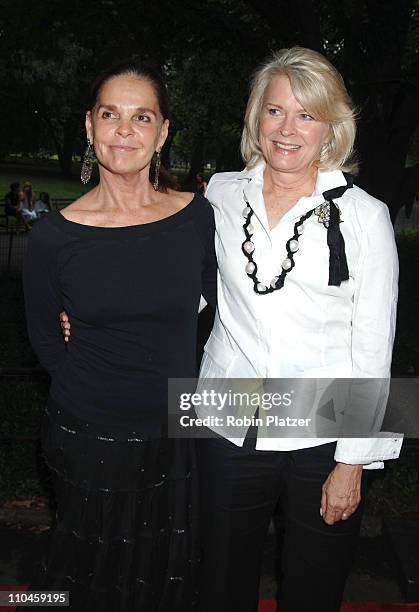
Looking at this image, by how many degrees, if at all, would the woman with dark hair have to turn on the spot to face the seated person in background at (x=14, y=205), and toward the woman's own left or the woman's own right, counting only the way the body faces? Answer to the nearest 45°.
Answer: approximately 180°

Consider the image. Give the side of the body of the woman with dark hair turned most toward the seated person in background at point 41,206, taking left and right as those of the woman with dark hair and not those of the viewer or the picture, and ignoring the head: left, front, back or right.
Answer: back

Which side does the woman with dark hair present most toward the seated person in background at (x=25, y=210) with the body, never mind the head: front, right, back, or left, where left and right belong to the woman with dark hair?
back

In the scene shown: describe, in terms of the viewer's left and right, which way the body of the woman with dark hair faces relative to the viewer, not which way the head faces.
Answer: facing the viewer
